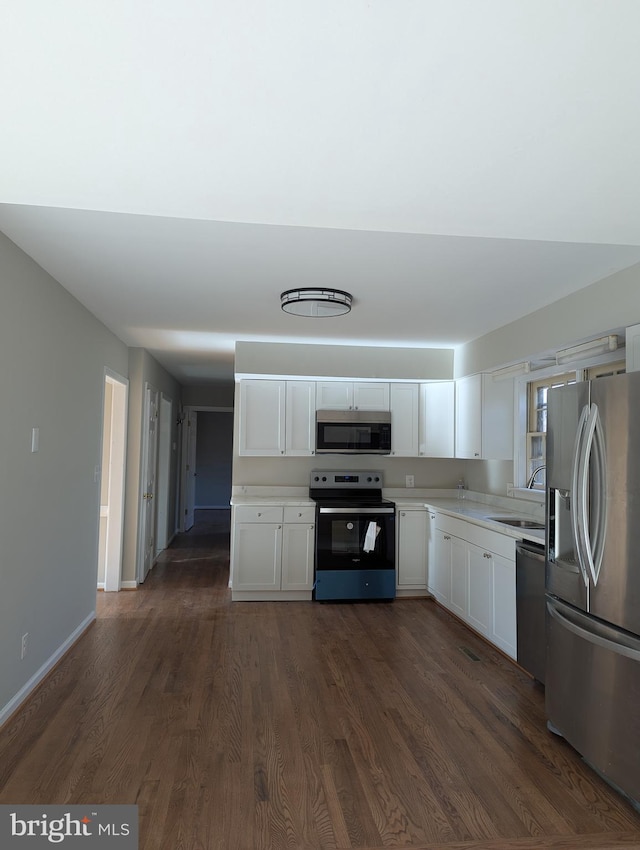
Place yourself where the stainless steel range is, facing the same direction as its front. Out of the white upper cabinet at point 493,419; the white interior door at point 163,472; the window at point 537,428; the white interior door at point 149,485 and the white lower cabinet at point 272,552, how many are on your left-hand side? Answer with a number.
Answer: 2

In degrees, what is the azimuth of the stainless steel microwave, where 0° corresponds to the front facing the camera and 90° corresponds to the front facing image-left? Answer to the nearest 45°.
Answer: approximately 0°

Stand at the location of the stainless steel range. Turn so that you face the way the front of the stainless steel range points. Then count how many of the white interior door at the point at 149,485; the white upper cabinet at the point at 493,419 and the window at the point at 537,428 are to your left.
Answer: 2

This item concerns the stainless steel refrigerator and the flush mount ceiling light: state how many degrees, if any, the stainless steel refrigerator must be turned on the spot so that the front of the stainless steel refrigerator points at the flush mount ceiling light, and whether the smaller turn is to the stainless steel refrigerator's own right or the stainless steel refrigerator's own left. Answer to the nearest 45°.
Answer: approximately 45° to the stainless steel refrigerator's own right

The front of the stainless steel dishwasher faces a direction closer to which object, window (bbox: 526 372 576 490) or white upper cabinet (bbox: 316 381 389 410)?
the white upper cabinet

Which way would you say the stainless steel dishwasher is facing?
to the viewer's left

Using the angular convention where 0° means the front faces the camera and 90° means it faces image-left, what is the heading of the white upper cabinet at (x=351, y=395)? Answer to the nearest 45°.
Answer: approximately 0°

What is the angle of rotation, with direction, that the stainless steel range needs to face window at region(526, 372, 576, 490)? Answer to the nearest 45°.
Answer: approximately 90° to its left

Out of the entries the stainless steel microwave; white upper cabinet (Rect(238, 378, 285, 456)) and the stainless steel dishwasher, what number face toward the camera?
2

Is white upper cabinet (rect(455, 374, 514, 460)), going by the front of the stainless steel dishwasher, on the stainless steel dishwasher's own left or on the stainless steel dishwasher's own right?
on the stainless steel dishwasher's own right

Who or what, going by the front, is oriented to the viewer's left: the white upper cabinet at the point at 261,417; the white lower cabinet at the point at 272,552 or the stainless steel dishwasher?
the stainless steel dishwasher
